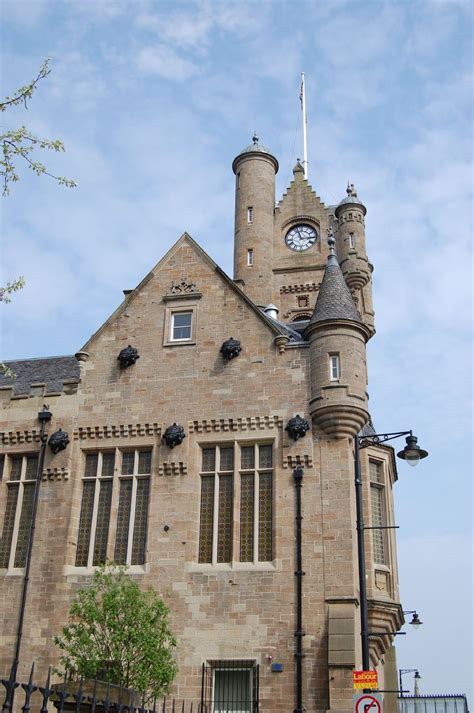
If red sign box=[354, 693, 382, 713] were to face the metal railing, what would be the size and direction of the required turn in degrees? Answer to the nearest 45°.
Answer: approximately 45° to its right

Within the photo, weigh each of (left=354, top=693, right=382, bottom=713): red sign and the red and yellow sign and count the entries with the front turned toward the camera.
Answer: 2

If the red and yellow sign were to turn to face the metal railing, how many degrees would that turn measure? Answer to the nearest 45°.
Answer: approximately 45° to its right

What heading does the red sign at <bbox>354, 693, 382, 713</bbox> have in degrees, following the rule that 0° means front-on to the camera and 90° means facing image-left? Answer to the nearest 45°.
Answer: approximately 0°

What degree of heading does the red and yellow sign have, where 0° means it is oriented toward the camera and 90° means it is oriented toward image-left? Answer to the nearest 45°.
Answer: approximately 0°
